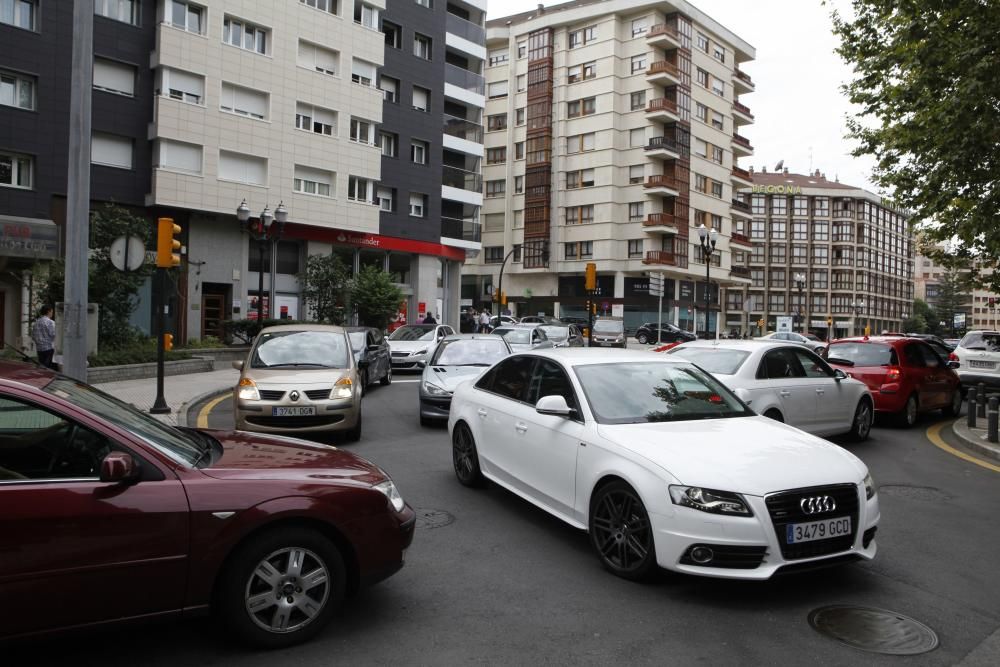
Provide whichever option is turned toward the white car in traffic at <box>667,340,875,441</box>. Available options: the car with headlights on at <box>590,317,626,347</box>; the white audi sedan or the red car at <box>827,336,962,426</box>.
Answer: the car with headlights on at <box>590,317,626,347</box>

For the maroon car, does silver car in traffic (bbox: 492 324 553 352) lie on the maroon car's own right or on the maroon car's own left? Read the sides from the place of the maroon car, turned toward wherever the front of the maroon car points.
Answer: on the maroon car's own left

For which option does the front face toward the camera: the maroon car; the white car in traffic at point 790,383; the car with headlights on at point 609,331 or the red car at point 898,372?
the car with headlights on at point 609,331

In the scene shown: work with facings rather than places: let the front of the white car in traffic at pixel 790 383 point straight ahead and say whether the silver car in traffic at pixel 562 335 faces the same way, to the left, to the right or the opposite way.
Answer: the opposite way

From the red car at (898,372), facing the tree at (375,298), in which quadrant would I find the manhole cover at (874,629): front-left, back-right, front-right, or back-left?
back-left

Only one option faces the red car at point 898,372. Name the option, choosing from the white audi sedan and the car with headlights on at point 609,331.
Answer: the car with headlights on

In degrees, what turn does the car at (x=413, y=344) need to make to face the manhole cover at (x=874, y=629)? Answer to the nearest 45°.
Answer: approximately 45° to its left

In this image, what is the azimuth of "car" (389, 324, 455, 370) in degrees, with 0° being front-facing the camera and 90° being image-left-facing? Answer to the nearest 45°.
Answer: approximately 45°

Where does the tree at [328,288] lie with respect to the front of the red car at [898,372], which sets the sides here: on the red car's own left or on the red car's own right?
on the red car's own left

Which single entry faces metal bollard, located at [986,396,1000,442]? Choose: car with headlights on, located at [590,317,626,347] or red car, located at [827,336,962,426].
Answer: the car with headlights on

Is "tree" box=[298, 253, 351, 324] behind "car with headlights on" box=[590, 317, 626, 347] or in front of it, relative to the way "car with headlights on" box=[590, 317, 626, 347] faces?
in front
